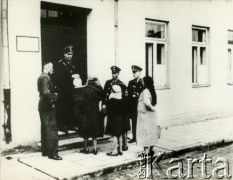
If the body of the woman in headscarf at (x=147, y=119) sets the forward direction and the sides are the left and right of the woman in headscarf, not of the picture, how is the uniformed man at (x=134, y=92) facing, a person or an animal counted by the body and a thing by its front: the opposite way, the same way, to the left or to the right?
to the left

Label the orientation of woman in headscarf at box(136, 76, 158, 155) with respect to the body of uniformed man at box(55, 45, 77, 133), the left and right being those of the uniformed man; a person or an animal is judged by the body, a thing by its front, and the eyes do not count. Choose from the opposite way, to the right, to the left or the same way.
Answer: the opposite way

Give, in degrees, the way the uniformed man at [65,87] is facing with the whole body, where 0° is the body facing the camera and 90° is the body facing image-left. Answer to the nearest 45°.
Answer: approximately 315°

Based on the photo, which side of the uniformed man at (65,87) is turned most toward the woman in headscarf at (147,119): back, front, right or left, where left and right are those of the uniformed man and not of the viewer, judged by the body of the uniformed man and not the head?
front

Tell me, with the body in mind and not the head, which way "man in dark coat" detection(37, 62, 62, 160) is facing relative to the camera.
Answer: to the viewer's right

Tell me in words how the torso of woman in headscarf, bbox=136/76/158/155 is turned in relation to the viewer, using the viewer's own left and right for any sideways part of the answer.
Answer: facing away from the viewer and to the left of the viewer

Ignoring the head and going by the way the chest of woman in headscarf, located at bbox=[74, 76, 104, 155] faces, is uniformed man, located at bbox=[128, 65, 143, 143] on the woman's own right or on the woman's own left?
on the woman's own right

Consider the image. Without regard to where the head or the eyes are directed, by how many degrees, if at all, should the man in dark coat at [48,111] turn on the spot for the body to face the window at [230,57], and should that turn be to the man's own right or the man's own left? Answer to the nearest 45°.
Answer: approximately 45° to the man's own left

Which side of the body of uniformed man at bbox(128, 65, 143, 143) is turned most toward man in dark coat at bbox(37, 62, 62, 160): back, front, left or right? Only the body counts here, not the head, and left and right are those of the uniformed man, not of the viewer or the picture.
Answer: front

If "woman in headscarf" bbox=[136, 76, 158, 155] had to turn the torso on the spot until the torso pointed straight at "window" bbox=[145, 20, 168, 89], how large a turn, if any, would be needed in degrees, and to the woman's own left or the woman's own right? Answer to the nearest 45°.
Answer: approximately 45° to the woman's own right
